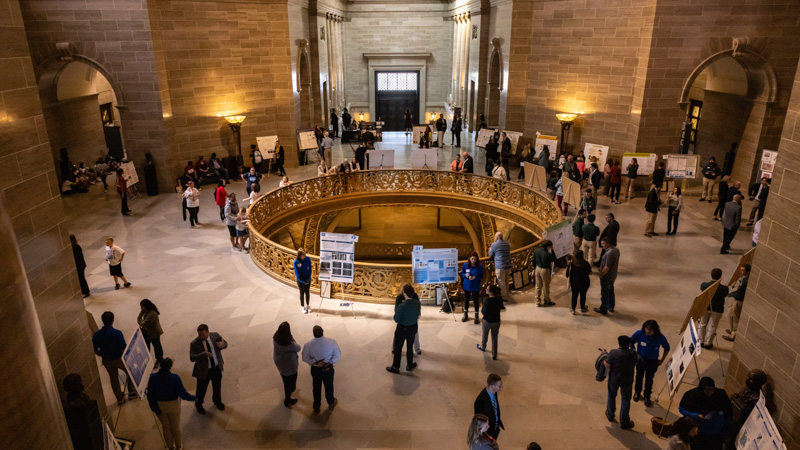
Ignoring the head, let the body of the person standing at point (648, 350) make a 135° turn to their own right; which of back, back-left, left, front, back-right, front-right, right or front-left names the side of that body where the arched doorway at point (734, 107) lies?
front-right

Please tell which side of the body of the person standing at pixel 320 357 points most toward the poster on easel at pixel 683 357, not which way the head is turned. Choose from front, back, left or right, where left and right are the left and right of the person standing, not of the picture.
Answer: right

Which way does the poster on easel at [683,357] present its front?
to the viewer's left

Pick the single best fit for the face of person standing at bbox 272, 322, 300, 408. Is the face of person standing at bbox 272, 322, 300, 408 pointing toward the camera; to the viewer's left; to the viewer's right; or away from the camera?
away from the camera

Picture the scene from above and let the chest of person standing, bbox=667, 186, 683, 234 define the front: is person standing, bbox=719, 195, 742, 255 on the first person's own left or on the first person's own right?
on the first person's own left

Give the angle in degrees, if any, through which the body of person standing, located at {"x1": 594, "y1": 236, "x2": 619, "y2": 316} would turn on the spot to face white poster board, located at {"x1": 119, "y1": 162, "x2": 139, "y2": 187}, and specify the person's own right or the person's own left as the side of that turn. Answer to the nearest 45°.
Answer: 0° — they already face it

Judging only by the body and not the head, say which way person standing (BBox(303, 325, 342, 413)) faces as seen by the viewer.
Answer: away from the camera

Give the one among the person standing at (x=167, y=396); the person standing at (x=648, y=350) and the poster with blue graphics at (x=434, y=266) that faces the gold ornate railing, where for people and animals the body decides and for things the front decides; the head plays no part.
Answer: the person standing at (x=167, y=396)

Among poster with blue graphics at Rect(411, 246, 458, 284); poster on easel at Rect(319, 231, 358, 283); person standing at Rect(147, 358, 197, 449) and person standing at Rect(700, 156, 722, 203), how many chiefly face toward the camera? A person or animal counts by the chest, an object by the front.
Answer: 3
